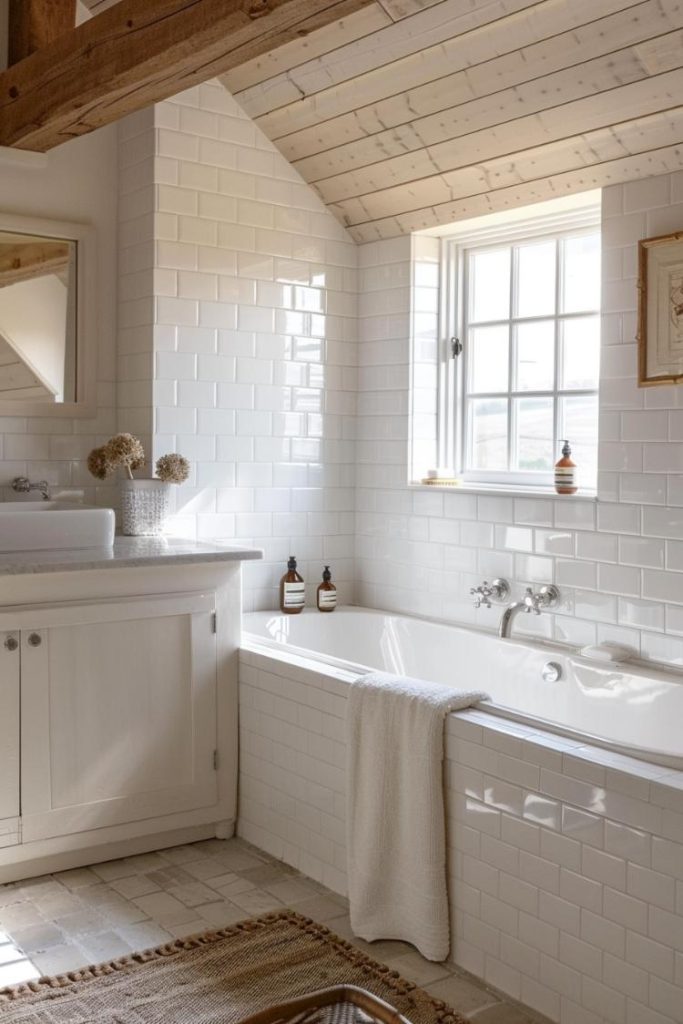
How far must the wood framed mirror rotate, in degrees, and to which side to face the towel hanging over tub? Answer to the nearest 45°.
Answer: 0° — it already faces it

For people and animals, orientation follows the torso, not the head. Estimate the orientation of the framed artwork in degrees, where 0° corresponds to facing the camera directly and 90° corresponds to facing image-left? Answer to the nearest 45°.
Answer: approximately 45°

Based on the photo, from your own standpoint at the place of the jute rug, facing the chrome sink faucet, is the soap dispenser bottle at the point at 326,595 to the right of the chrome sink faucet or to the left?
right

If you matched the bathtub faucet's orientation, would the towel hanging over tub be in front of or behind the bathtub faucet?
in front

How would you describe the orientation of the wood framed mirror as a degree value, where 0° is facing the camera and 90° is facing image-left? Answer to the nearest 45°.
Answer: approximately 315°

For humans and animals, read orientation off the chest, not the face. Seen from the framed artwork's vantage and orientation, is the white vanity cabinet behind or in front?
in front
